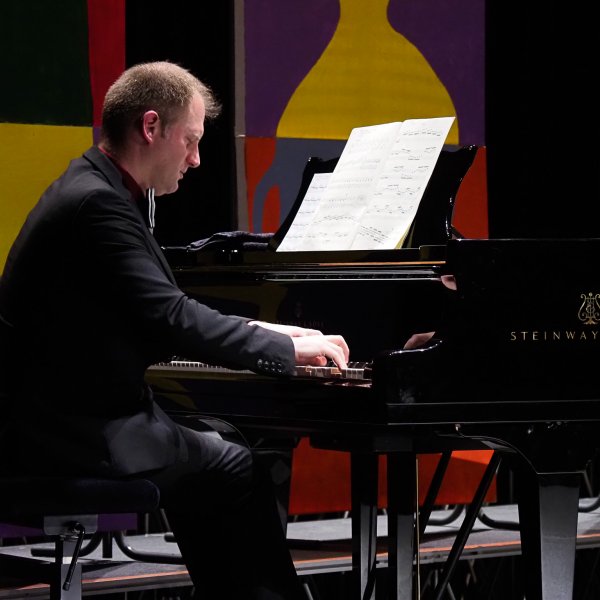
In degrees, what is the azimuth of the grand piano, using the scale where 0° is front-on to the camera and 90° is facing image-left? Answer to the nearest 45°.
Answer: approximately 90°

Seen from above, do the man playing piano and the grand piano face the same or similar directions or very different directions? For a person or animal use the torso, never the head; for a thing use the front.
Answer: very different directions

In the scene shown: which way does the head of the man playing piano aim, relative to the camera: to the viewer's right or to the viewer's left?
to the viewer's right

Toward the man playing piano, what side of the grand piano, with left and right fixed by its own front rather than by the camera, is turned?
front

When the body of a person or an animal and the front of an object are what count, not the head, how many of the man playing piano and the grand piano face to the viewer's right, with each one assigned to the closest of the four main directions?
1

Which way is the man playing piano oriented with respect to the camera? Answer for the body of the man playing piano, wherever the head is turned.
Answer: to the viewer's right

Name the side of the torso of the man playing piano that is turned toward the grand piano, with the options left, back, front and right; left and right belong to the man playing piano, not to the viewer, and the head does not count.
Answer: front
